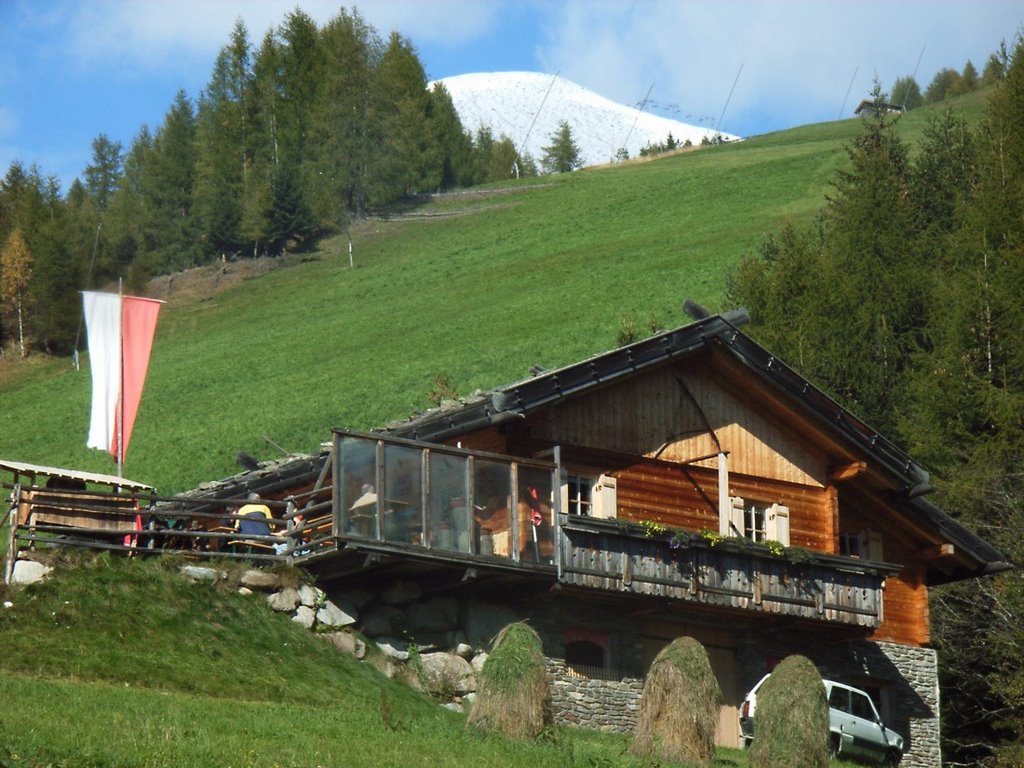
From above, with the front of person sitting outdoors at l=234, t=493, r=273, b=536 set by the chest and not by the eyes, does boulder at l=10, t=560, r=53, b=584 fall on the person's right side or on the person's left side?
on the person's left side

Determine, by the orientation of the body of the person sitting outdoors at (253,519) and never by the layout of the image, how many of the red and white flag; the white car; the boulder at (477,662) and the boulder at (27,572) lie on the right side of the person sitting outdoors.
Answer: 2

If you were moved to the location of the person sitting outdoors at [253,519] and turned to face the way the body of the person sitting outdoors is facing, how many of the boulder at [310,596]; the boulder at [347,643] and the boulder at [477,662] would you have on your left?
0

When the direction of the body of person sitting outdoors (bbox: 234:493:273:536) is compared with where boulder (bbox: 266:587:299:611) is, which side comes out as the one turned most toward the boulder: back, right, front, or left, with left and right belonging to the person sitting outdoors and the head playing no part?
back

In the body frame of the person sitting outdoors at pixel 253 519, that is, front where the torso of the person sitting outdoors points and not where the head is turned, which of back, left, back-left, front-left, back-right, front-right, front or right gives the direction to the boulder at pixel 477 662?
right

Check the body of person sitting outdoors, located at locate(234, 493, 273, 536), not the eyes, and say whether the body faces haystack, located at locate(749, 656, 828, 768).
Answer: no

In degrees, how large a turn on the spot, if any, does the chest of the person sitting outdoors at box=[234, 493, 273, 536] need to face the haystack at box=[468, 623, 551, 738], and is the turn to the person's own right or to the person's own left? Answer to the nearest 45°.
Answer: approximately 135° to the person's own right

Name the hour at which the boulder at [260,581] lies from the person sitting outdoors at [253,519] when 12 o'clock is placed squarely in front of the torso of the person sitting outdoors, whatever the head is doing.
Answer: The boulder is roughly at 6 o'clock from the person sitting outdoors.

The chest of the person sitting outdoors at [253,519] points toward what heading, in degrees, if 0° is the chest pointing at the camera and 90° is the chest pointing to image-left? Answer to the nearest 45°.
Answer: approximately 180°

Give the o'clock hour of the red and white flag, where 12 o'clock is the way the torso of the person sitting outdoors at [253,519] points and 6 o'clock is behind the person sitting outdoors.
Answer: The red and white flag is roughly at 10 o'clock from the person sitting outdoors.

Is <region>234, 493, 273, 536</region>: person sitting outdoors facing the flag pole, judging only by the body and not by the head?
no

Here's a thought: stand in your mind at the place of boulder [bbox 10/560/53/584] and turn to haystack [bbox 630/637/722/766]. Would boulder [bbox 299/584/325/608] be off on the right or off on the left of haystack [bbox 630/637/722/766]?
left

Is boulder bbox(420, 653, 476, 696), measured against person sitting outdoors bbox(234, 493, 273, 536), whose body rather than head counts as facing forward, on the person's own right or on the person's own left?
on the person's own right

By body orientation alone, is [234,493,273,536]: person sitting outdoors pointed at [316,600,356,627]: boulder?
no

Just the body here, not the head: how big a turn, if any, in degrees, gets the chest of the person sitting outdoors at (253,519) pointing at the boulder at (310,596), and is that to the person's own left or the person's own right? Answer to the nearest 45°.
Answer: approximately 135° to the person's own right
